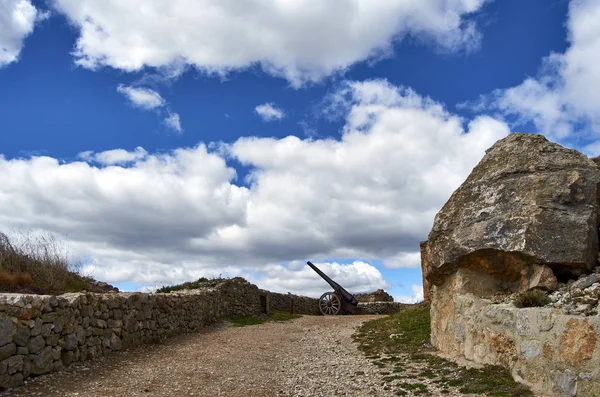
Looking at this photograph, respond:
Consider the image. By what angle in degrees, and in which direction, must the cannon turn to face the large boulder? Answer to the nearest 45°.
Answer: approximately 90° to its left

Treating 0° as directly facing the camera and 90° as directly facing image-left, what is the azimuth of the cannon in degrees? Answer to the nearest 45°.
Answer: approximately 90°

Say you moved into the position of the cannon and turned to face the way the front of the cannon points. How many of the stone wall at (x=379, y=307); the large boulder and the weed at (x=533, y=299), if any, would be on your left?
2

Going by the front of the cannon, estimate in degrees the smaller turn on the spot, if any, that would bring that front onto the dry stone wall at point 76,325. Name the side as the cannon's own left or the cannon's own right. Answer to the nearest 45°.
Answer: approximately 90° to the cannon's own left

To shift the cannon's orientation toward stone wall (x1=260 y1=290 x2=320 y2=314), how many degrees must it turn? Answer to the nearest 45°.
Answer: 0° — it already faces it

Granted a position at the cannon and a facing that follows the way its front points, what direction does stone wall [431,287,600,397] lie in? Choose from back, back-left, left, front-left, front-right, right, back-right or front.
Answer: left

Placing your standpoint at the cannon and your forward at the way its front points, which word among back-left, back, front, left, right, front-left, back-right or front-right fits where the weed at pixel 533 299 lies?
left
